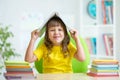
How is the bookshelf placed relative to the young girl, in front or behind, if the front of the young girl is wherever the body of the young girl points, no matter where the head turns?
behind

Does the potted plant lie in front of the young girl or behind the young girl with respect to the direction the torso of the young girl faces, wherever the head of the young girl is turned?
behind

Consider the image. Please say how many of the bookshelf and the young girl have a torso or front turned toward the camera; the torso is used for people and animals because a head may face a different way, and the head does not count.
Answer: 2

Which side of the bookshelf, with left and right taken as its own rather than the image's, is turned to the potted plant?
right

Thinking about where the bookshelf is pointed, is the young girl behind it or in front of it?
in front

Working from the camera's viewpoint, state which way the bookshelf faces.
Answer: facing the viewer

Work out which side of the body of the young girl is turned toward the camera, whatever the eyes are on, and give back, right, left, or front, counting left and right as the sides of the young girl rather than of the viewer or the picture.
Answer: front
